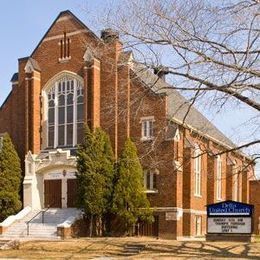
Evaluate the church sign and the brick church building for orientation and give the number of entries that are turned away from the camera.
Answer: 0

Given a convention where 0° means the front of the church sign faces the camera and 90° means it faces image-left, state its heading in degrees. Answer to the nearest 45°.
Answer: approximately 0°

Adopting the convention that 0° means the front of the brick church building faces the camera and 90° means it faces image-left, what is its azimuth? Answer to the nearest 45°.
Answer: approximately 45°

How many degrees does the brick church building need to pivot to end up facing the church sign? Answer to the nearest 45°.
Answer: approximately 90° to its left

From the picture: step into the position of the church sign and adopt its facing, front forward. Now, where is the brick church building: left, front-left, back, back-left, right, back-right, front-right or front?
back-right
